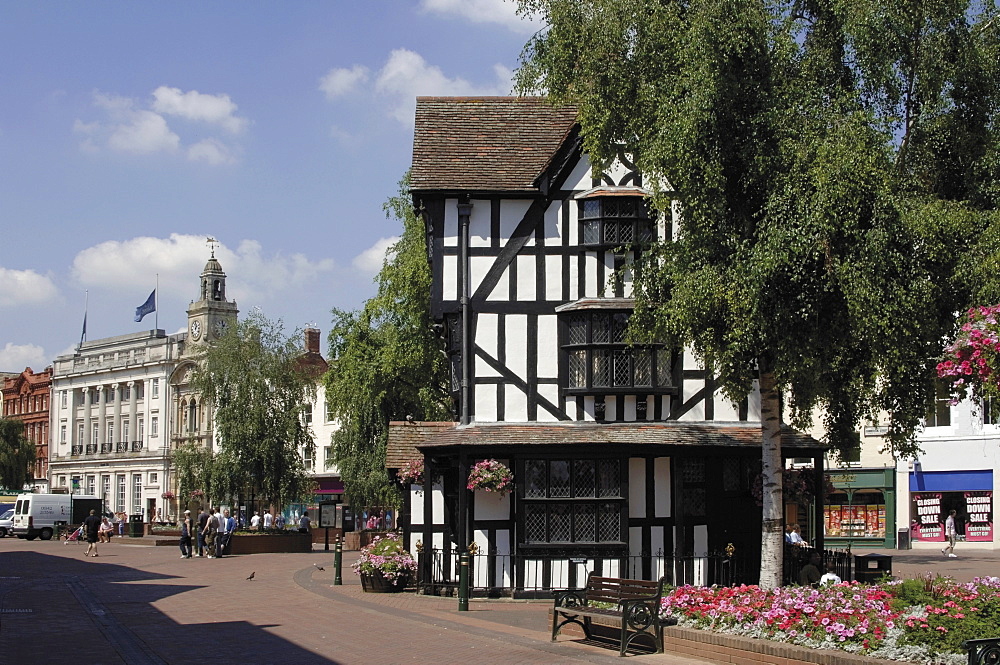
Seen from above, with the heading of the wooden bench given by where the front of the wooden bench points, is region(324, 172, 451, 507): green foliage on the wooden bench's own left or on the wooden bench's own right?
on the wooden bench's own right

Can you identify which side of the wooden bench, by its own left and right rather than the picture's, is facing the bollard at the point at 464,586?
right

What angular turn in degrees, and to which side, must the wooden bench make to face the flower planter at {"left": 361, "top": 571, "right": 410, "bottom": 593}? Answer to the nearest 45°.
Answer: approximately 90° to its right

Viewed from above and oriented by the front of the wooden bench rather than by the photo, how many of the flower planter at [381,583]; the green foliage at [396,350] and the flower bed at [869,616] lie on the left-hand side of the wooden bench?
1

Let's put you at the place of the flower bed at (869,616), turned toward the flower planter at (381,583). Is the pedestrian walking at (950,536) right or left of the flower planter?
right

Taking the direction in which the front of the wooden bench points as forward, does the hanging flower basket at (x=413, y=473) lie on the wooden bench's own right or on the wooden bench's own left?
on the wooden bench's own right

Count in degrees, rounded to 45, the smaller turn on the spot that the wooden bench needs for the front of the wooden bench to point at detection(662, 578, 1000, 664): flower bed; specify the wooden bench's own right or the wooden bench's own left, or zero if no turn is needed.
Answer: approximately 90° to the wooden bench's own left

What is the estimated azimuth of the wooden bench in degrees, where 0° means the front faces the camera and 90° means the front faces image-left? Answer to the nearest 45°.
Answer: approximately 45°

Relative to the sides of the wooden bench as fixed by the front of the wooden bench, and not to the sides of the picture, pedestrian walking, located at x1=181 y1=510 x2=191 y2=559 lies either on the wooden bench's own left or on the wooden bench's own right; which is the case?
on the wooden bench's own right
